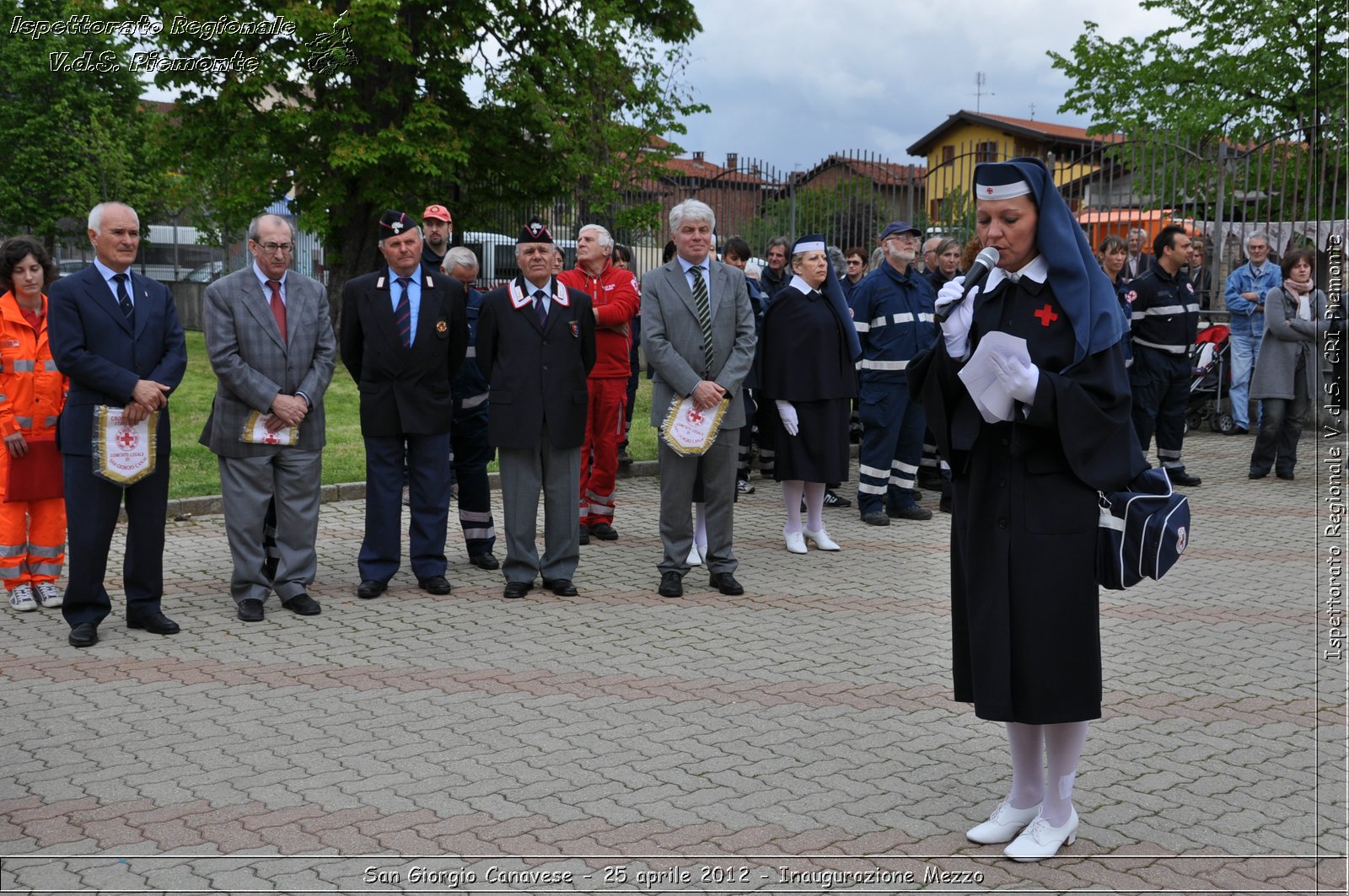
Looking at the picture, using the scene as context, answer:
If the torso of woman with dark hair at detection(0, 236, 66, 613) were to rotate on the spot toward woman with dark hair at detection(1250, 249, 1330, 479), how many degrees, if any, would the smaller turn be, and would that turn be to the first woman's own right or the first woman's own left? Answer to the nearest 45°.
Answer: approximately 90° to the first woman's own left

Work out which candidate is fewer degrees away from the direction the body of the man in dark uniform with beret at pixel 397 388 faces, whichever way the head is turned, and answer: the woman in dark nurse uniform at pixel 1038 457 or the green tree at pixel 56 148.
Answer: the woman in dark nurse uniform

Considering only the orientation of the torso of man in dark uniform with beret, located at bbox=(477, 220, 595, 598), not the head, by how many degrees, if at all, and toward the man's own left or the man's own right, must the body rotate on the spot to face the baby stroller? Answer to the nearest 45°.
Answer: approximately 135° to the man's own left

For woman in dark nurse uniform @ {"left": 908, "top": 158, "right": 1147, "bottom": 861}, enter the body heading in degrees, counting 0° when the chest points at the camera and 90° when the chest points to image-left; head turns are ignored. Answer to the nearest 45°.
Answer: approximately 45°

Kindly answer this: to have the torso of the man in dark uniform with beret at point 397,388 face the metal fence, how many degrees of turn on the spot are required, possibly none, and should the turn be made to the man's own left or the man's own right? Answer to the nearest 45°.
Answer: approximately 135° to the man's own left

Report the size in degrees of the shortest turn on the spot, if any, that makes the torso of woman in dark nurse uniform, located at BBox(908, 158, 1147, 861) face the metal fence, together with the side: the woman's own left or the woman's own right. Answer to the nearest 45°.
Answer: approximately 135° to the woman's own right

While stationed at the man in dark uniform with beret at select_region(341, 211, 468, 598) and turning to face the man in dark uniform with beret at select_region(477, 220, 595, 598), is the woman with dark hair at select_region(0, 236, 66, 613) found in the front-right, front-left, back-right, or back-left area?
back-right

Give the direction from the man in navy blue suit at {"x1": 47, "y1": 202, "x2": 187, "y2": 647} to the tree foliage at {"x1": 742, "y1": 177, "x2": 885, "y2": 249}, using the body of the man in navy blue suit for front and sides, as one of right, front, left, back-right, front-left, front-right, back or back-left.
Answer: left
